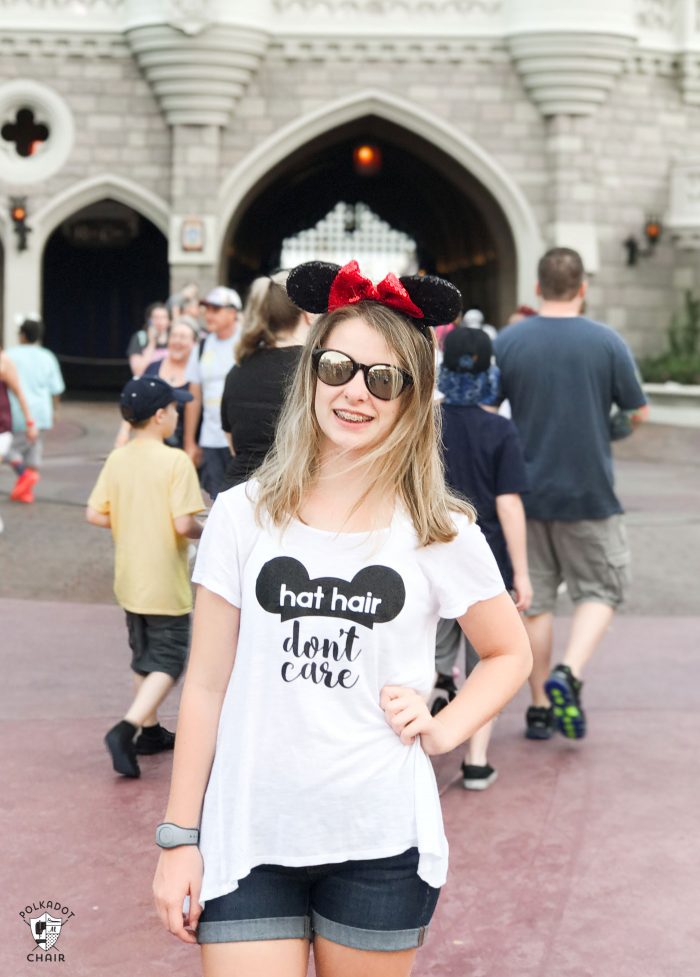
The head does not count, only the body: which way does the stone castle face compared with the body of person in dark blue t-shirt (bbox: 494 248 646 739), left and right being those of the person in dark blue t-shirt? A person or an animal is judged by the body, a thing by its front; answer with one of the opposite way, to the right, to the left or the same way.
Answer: the opposite way

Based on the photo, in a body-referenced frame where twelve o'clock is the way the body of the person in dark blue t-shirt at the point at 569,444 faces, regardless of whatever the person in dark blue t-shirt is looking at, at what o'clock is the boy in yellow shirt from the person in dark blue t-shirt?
The boy in yellow shirt is roughly at 8 o'clock from the person in dark blue t-shirt.

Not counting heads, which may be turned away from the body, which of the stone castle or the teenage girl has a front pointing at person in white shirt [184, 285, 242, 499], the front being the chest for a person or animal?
the stone castle

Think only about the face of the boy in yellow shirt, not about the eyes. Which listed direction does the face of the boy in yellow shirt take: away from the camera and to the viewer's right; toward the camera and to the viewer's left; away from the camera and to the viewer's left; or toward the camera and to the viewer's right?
away from the camera and to the viewer's right

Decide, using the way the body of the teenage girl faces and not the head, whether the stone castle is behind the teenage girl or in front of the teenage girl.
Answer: behind

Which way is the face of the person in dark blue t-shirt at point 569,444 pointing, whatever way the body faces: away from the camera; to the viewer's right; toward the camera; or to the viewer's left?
away from the camera

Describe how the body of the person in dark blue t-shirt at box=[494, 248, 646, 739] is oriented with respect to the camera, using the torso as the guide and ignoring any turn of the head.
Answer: away from the camera

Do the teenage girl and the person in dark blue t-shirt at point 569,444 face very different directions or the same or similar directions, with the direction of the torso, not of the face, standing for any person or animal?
very different directions

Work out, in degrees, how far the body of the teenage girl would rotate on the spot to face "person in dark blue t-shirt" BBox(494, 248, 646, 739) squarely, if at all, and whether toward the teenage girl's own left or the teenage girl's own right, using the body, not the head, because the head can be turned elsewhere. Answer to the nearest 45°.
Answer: approximately 180°

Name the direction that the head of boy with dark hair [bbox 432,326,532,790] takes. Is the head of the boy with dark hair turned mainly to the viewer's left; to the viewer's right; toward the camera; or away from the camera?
away from the camera

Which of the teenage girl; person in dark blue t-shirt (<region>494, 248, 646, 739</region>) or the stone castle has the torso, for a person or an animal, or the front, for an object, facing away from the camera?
the person in dark blue t-shirt
